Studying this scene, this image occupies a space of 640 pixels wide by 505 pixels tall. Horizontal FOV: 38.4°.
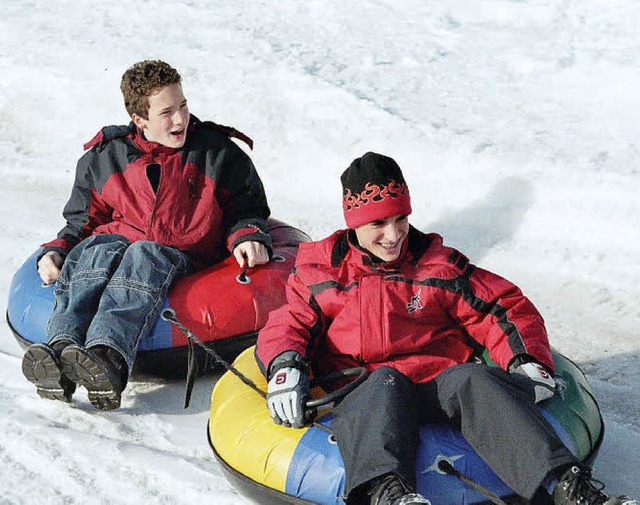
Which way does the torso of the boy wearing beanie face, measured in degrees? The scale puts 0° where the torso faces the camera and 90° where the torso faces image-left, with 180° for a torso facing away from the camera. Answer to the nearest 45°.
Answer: approximately 0°

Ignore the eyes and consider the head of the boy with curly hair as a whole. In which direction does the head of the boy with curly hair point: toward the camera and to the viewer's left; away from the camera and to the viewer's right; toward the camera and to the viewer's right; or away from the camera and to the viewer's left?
toward the camera and to the viewer's right

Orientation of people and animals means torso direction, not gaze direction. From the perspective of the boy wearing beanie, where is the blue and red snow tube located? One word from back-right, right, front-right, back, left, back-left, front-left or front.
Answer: back-right

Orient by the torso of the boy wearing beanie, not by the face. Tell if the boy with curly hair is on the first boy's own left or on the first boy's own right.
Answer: on the first boy's own right
